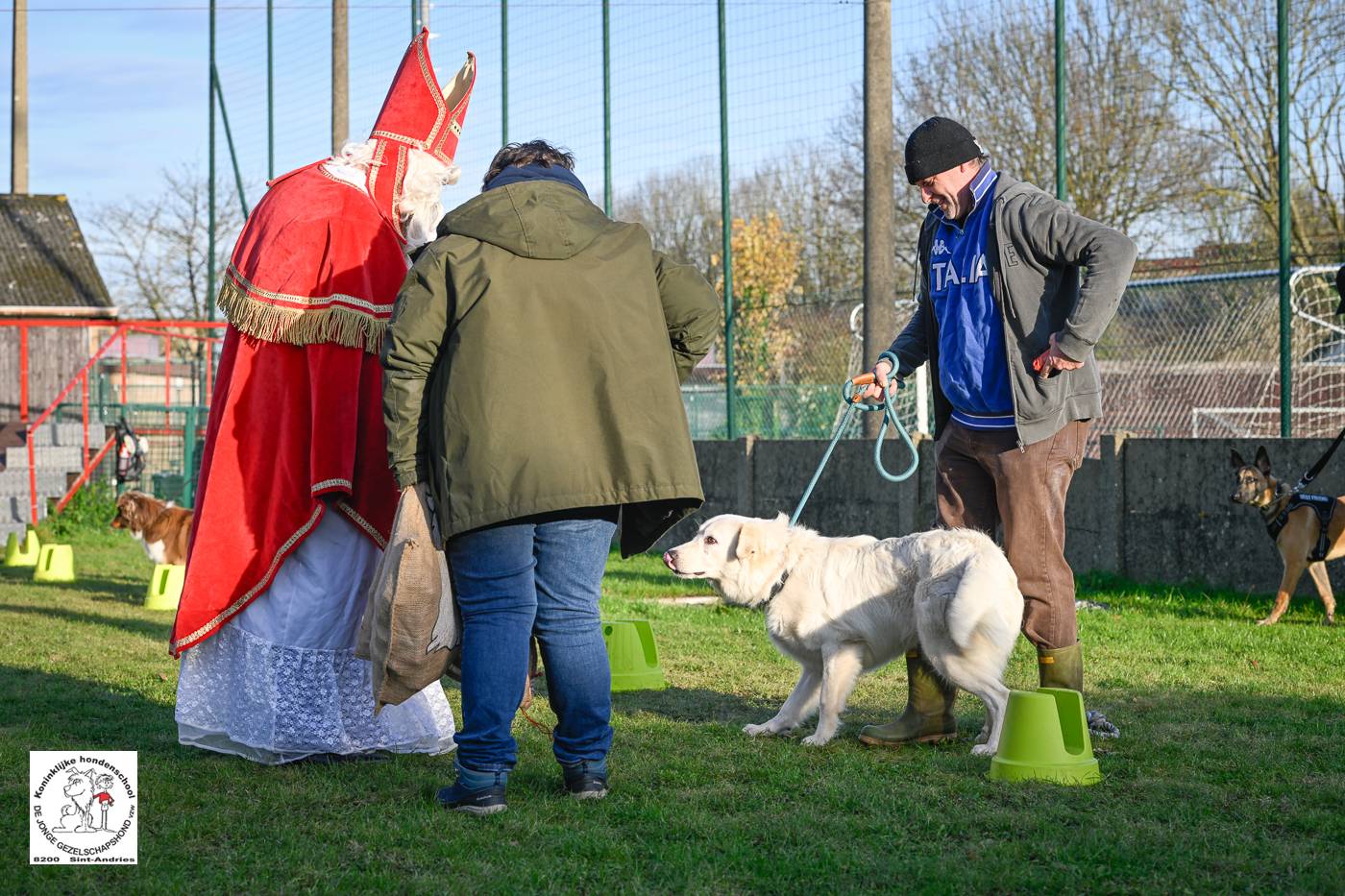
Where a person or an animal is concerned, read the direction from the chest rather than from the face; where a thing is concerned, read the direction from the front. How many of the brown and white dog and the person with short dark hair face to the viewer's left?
1

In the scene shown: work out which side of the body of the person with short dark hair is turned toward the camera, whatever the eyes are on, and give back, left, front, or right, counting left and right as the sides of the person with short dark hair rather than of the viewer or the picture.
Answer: back

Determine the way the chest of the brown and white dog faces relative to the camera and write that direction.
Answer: to the viewer's left

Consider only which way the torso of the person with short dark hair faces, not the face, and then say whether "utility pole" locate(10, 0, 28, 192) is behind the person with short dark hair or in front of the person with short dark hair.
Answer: in front

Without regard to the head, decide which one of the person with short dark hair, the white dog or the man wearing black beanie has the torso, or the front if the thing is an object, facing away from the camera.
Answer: the person with short dark hair

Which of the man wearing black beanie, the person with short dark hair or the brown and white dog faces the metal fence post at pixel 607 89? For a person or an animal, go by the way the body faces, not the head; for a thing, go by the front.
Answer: the person with short dark hair

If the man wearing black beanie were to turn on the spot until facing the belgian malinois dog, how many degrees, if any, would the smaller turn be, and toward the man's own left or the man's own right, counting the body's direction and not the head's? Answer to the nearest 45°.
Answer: approximately 180°

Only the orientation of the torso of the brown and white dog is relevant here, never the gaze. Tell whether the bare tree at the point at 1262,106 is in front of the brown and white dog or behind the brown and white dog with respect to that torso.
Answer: behind

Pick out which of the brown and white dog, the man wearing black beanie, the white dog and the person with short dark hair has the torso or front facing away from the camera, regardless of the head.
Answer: the person with short dark hair

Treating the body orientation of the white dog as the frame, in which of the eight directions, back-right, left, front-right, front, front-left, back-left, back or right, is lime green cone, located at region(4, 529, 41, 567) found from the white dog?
front-right

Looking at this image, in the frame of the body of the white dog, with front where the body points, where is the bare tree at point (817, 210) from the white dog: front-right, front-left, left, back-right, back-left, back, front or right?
right

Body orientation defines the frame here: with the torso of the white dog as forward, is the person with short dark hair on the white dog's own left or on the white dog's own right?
on the white dog's own left

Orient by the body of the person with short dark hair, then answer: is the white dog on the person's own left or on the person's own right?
on the person's own right

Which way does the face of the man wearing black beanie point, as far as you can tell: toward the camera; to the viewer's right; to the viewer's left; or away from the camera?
to the viewer's left

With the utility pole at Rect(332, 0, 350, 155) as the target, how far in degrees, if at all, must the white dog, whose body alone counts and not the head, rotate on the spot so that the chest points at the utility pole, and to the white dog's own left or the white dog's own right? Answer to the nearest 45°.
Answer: approximately 45° to the white dog's own right

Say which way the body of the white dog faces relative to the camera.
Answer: to the viewer's left

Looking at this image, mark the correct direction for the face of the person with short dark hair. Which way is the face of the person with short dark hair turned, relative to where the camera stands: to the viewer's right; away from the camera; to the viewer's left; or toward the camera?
away from the camera
